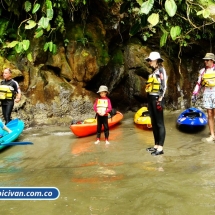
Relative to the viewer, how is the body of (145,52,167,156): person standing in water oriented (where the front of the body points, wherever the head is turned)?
to the viewer's left

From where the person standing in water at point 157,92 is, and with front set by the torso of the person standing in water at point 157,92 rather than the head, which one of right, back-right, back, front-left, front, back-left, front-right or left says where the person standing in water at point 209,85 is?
back-right
